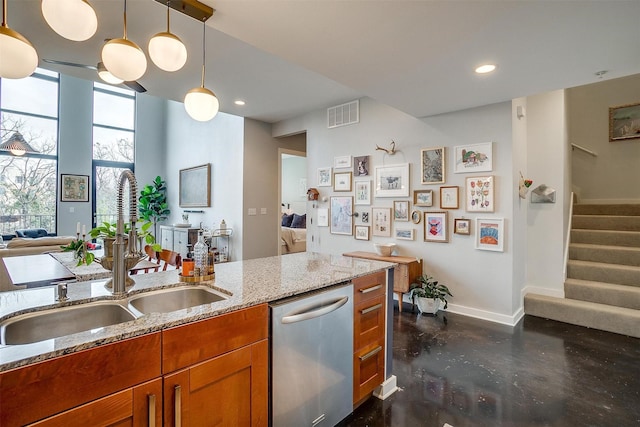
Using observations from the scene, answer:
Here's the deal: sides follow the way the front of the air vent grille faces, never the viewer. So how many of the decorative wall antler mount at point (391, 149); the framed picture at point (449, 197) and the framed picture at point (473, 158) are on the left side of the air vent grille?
3

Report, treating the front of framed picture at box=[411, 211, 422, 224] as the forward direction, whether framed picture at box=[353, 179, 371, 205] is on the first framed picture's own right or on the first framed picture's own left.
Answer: on the first framed picture's own right

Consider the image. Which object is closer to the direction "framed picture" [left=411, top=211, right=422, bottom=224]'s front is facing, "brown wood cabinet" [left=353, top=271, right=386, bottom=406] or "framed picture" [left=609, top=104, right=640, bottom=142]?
the brown wood cabinet

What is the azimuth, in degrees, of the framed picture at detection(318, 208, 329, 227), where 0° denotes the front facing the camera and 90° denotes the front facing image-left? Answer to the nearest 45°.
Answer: approximately 45°

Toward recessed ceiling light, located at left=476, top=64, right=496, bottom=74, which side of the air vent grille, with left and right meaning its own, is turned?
left

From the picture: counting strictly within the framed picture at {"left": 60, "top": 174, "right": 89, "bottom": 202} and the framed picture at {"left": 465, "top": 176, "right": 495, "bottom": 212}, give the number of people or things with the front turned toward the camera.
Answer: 2

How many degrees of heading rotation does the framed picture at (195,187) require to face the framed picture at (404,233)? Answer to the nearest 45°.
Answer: approximately 90° to its left

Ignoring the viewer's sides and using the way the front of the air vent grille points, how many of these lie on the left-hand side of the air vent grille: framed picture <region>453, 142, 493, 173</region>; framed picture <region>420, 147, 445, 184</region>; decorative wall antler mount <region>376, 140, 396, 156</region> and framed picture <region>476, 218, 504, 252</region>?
4

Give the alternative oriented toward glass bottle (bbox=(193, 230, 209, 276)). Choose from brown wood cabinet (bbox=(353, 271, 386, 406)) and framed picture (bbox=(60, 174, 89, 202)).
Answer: the framed picture

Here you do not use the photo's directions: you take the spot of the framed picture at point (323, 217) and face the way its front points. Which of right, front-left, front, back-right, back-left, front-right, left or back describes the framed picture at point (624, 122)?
back-left
